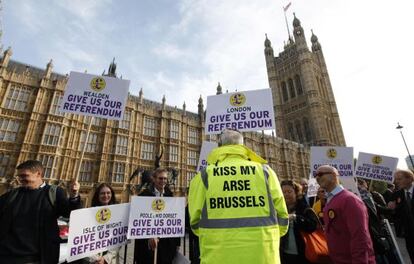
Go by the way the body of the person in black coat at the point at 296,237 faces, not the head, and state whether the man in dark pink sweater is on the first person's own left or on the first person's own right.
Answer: on the first person's own left

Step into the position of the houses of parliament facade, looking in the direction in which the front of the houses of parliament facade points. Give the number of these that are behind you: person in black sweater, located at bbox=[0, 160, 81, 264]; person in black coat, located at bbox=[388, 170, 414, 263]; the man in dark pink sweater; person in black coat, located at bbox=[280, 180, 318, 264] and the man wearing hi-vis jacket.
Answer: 0

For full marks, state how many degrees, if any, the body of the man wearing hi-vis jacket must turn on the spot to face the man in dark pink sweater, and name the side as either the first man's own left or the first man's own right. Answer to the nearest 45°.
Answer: approximately 45° to the first man's own right

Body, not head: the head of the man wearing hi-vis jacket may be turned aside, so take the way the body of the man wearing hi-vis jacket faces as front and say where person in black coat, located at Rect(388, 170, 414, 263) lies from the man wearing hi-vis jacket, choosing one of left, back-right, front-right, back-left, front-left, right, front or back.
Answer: front-right

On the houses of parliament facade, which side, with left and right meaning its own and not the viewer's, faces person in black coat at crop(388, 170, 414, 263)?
front

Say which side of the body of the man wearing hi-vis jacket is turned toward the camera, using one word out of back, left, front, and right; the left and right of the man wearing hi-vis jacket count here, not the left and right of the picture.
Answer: back

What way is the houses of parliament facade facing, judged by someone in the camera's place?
facing the viewer and to the right of the viewer

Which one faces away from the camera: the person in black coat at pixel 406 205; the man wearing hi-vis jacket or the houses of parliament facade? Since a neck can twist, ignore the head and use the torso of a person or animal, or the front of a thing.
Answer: the man wearing hi-vis jacket

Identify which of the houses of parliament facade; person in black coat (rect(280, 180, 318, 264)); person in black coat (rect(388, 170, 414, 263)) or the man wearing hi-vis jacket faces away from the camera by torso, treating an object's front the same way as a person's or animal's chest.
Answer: the man wearing hi-vis jacket

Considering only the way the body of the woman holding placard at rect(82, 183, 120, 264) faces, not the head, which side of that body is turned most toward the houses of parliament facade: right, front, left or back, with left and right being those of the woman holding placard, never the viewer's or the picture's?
back

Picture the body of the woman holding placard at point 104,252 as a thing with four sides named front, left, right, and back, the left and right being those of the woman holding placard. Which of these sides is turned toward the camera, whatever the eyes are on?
front

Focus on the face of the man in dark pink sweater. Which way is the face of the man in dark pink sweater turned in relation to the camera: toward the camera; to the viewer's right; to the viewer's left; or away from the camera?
to the viewer's left

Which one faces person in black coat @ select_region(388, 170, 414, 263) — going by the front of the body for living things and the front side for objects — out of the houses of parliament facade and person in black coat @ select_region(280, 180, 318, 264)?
the houses of parliament facade

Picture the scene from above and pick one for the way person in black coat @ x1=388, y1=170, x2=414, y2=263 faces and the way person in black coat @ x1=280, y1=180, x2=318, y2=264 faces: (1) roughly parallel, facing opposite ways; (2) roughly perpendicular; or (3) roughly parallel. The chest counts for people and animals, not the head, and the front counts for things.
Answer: roughly parallel

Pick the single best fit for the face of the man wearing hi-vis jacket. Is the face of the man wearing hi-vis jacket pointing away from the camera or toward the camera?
away from the camera

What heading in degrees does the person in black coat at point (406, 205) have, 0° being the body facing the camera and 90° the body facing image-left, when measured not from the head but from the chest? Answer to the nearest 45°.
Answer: approximately 45°

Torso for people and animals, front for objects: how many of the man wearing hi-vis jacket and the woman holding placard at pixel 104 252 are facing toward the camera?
1

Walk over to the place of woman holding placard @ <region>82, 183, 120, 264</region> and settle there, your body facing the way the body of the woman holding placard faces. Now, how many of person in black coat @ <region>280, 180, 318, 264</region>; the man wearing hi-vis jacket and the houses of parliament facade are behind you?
1

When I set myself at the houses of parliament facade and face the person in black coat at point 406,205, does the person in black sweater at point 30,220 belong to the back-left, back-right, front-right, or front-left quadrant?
front-right
